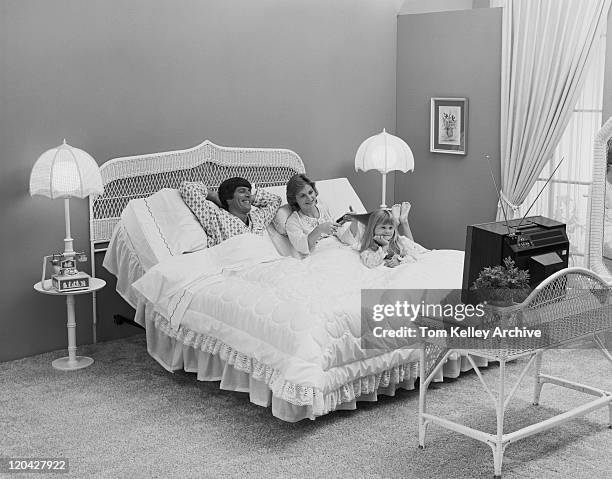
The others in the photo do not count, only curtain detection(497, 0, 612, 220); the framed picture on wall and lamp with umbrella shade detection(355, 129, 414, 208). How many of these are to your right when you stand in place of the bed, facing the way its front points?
0

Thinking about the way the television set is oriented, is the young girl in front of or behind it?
in front

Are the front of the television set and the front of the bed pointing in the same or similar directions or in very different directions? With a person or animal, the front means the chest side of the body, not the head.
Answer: very different directions

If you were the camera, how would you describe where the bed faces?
facing the viewer and to the right of the viewer

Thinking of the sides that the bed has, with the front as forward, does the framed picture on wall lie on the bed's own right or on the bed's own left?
on the bed's own left

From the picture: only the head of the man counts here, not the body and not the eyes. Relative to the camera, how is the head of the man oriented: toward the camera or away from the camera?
toward the camera

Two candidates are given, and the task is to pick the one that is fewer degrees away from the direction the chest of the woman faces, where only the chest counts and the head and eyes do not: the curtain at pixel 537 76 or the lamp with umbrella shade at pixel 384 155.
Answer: the curtain

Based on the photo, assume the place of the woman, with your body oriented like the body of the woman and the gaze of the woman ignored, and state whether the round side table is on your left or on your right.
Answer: on your right

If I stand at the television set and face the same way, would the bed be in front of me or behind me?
in front

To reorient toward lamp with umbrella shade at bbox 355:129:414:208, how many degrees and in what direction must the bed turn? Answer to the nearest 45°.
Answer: approximately 90° to its left

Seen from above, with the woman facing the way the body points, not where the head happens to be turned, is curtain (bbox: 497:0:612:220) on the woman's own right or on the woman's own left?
on the woman's own left

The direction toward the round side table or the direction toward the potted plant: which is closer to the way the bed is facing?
the potted plant

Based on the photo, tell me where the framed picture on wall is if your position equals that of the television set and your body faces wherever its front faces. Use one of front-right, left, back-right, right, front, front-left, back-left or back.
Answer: front-right

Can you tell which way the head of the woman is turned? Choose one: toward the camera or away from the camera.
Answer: toward the camera

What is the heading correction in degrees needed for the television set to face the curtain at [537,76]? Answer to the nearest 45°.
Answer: approximately 45° to its right
